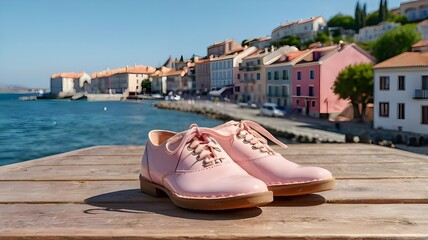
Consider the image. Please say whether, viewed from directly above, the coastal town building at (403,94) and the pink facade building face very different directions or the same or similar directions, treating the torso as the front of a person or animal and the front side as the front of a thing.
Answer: same or similar directions

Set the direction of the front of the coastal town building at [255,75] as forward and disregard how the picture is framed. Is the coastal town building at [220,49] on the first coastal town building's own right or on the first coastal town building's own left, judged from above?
on the first coastal town building's own right

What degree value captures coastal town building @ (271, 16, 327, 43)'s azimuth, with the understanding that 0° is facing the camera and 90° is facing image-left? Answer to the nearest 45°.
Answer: approximately 45°

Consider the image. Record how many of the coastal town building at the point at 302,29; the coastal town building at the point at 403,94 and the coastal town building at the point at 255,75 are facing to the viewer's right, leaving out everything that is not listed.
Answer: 0

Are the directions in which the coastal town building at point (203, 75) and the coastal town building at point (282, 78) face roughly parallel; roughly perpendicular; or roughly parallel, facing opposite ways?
roughly parallel

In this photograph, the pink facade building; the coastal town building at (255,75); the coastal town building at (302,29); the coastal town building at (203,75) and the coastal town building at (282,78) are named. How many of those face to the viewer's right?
0

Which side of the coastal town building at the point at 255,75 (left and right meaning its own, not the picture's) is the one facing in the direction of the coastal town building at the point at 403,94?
left

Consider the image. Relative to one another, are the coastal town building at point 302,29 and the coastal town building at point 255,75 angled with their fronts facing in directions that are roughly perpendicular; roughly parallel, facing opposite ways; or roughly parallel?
roughly parallel

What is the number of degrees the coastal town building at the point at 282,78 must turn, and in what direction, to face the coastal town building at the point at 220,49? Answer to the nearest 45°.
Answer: approximately 90° to its right

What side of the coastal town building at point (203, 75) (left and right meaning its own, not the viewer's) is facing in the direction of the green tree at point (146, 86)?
right

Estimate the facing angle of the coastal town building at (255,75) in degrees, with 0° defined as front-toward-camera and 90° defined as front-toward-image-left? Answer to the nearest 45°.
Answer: approximately 45°

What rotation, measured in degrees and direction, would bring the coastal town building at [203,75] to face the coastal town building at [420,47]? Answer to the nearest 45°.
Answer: approximately 90° to its left

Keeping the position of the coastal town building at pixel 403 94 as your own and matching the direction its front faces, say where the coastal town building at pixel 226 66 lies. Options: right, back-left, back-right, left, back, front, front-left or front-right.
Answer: right

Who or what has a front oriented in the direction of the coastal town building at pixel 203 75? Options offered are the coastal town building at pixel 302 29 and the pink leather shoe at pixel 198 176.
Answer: the coastal town building at pixel 302 29

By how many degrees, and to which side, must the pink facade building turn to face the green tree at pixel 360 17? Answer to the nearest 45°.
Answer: approximately 135° to its right

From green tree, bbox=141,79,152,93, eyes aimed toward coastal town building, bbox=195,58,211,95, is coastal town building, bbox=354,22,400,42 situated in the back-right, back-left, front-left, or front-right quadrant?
front-left

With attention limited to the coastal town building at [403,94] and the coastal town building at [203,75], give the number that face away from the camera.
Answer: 0

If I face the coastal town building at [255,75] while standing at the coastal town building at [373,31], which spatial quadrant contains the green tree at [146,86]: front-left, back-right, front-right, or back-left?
front-right

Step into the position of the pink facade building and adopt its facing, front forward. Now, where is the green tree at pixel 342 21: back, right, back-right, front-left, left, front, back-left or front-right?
back-right

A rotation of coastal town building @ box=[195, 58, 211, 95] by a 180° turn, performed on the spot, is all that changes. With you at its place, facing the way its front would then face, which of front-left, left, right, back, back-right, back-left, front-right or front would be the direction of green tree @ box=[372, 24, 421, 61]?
right
